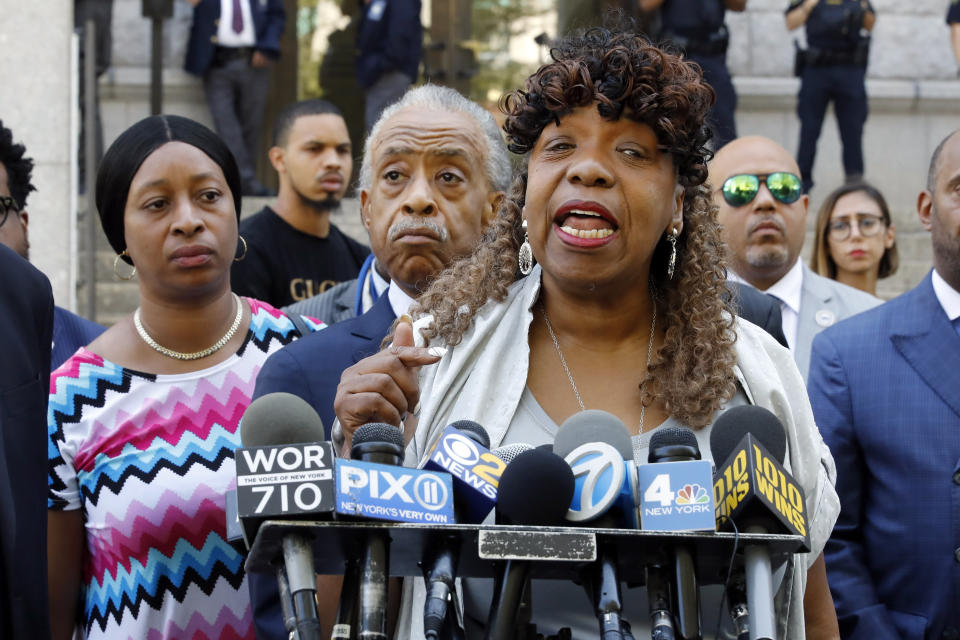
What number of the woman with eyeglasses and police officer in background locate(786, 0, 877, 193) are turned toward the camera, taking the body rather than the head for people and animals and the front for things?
2

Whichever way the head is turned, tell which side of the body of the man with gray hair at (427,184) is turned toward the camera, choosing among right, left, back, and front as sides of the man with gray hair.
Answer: front

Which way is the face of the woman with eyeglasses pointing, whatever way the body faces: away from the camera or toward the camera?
toward the camera

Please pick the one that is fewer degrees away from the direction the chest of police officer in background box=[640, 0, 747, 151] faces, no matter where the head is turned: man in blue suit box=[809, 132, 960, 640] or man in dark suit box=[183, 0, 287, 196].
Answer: the man in blue suit

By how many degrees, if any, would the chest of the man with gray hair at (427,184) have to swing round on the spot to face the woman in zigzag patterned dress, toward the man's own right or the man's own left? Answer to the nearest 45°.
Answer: approximately 45° to the man's own right

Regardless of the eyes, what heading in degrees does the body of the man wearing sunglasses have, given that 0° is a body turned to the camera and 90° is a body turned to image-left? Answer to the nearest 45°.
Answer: approximately 0°

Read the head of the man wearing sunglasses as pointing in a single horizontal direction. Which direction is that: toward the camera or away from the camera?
toward the camera

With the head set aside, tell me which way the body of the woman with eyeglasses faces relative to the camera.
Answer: toward the camera

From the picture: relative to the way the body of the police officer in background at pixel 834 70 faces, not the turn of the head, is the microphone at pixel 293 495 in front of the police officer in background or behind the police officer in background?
in front

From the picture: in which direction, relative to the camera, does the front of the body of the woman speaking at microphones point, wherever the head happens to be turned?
toward the camera

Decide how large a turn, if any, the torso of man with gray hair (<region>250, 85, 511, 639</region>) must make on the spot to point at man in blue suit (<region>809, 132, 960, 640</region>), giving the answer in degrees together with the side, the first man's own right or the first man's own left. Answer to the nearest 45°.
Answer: approximately 90° to the first man's own left

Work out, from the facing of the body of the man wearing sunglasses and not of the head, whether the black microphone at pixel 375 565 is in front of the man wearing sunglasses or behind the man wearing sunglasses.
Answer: in front

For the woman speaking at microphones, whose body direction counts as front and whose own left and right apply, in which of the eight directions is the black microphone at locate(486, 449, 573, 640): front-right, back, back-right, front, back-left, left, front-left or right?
front

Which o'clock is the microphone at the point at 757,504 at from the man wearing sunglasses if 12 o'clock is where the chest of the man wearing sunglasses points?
The microphone is roughly at 12 o'clock from the man wearing sunglasses.

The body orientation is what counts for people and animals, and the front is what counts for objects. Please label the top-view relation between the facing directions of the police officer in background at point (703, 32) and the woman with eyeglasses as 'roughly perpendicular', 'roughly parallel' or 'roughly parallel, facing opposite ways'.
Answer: roughly parallel

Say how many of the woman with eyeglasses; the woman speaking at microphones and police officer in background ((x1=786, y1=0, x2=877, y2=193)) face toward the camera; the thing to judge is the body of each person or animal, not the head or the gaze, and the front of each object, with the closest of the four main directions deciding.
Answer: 3

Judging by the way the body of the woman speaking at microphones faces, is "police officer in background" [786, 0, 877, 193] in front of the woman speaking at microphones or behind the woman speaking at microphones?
behind
